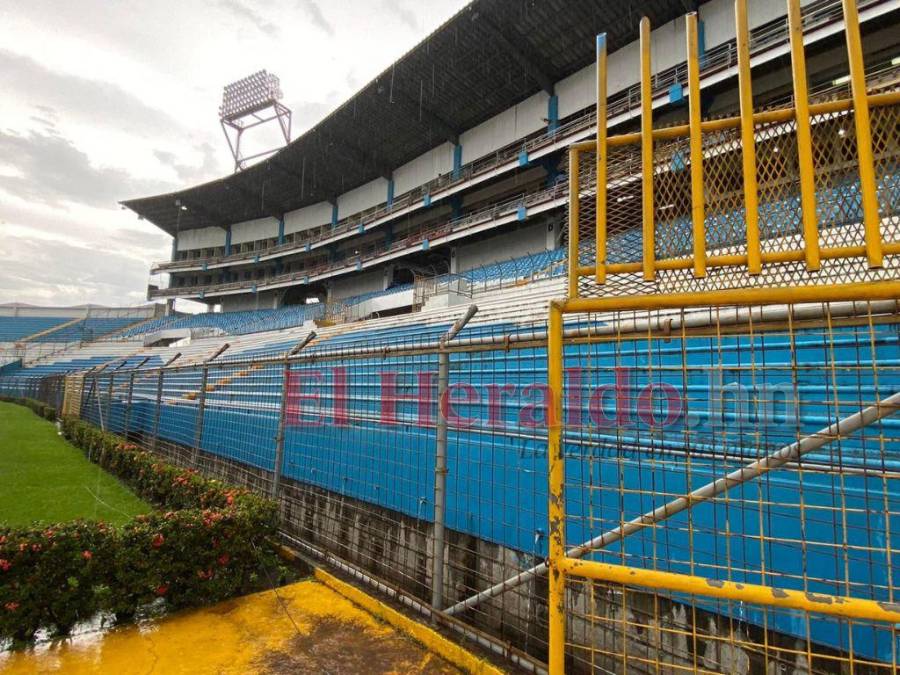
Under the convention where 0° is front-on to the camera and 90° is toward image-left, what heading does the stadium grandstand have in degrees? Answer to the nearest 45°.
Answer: approximately 45°

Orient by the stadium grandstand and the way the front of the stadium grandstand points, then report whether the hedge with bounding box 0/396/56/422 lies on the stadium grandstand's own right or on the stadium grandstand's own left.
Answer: on the stadium grandstand's own right
